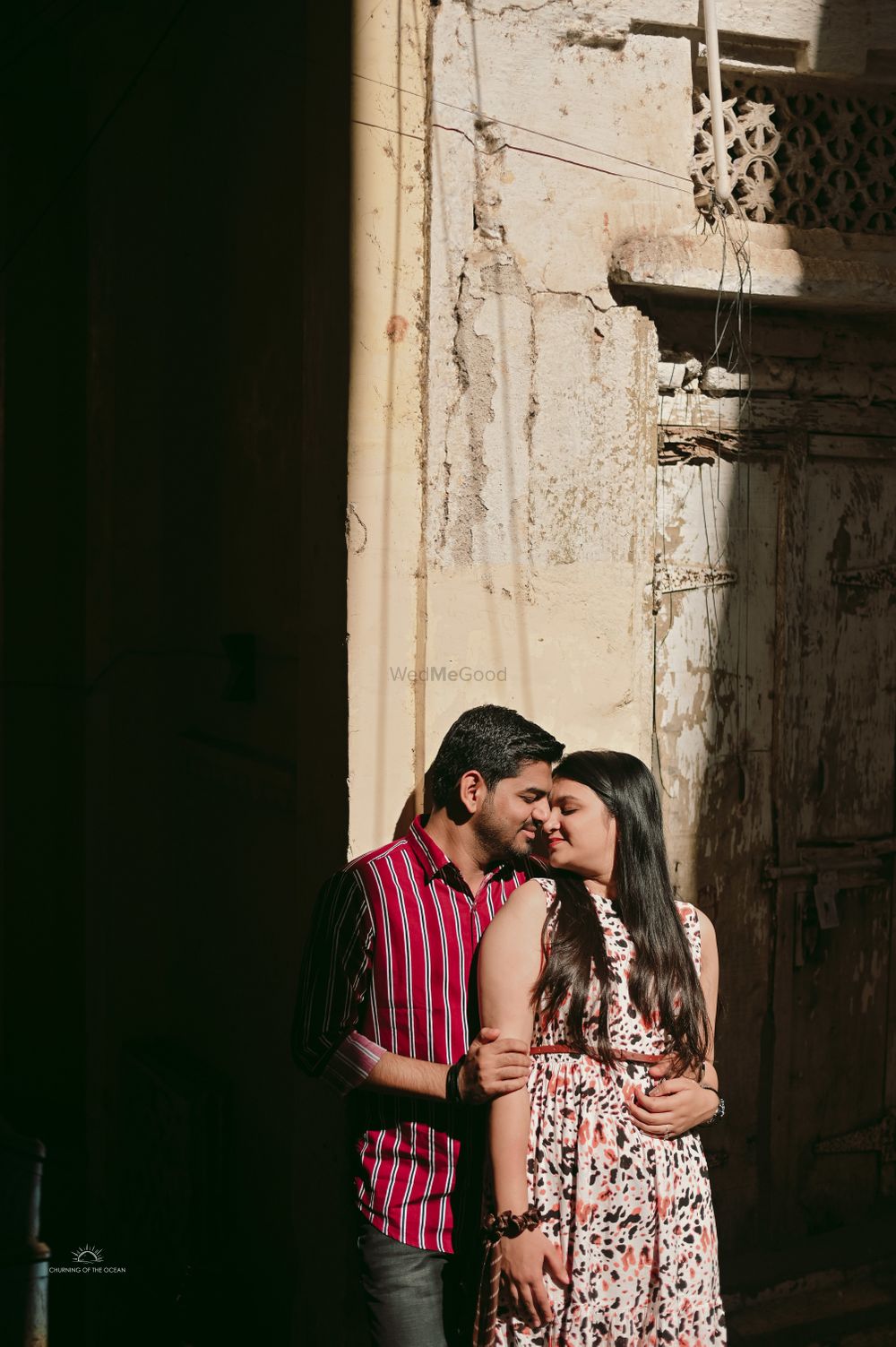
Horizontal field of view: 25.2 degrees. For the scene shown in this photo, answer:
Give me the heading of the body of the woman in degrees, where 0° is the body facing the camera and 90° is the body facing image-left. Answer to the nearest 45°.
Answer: approximately 0°

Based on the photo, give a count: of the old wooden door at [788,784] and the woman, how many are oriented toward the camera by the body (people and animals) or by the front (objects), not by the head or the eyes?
2

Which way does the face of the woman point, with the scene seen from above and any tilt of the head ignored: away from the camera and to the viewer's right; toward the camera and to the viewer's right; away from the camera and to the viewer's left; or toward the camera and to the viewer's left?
toward the camera and to the viewer's left

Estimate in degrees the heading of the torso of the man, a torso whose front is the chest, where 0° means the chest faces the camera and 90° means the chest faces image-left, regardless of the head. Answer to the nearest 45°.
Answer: approximately 315°

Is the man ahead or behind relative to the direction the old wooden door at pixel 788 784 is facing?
ahead

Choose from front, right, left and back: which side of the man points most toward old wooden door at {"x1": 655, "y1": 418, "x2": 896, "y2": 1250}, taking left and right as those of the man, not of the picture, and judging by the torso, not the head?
left

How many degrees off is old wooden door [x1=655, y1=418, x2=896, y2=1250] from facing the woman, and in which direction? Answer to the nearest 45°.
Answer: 0° — it already faces them

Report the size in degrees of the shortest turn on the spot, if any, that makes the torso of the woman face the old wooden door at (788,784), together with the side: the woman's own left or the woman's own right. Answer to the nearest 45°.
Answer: approximately 180°

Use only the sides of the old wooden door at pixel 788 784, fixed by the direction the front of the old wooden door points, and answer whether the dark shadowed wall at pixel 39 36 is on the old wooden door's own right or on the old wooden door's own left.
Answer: on the old wooden door's own right
